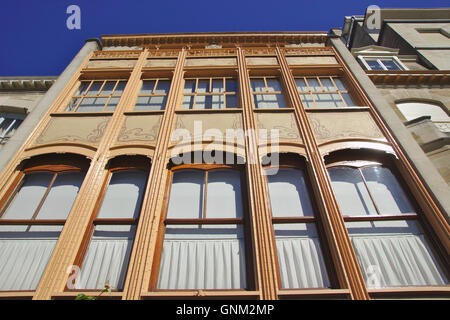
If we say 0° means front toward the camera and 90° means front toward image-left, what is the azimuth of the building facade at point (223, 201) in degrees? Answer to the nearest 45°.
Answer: approximately 0°

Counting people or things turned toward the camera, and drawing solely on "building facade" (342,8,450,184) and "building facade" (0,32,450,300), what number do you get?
2

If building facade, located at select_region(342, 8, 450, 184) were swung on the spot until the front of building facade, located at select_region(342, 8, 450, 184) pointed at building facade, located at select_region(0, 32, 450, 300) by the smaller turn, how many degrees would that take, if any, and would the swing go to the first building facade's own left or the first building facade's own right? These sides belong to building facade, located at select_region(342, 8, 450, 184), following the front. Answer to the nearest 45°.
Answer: approximately 45° to the first building facade's own right

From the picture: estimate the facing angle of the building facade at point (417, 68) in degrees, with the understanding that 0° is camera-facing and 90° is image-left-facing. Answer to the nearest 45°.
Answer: approximately 0°

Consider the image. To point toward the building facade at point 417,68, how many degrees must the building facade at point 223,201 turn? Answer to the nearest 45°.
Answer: approximately 90° to its left
